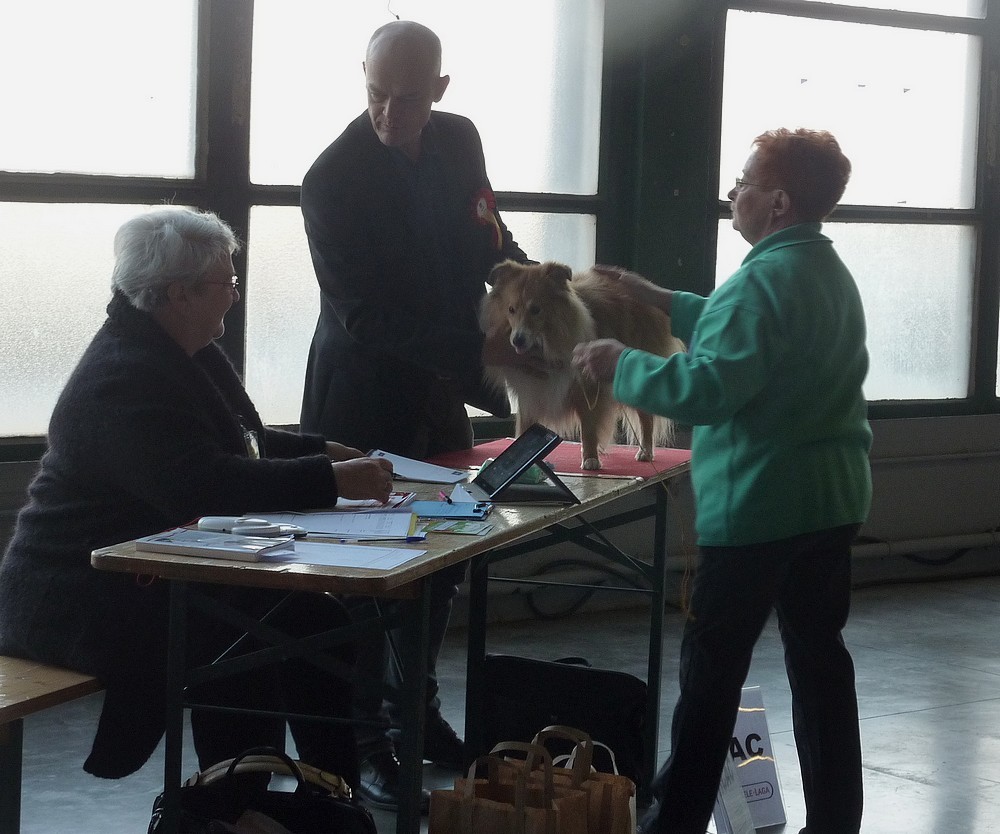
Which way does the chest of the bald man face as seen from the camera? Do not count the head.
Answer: toward the camera

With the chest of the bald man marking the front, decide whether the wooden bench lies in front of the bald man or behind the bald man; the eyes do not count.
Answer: in front

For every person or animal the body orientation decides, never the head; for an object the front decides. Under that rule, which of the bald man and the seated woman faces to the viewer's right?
the seated woman

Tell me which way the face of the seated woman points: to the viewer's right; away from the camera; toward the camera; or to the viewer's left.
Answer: to the viewer's right

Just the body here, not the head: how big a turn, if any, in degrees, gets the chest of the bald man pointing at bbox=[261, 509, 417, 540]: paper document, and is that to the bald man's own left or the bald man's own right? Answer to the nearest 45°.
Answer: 0° — they already face it

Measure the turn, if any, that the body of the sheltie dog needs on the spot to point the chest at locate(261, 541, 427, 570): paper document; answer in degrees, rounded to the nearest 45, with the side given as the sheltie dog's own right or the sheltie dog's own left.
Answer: approximately 45° to the sheltie dog's own left

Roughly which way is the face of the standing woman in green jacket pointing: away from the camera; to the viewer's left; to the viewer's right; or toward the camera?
to the viewer's left

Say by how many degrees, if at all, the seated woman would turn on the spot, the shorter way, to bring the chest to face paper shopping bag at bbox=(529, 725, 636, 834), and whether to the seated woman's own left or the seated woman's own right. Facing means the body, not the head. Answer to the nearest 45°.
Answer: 0° — they already face it

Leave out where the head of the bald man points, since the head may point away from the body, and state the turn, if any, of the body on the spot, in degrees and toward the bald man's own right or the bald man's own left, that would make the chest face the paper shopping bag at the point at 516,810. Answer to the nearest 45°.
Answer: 0° — they already face it

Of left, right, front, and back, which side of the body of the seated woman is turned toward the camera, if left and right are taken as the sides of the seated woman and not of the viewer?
right

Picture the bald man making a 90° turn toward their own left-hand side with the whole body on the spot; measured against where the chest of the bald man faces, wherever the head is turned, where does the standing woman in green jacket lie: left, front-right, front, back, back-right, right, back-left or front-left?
front-right

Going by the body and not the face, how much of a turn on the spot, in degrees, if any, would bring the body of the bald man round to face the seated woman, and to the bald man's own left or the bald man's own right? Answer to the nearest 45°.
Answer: approximately 45° to the bald man's own right

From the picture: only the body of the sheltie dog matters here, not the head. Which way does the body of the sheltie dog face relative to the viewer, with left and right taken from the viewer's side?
facing the viewer and to the left of the viewer
